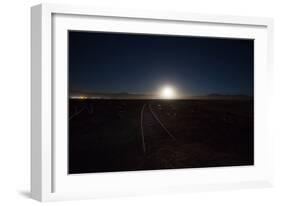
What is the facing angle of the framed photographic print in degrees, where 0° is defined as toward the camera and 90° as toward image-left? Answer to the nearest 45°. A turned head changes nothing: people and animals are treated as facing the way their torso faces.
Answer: approximately 315°
